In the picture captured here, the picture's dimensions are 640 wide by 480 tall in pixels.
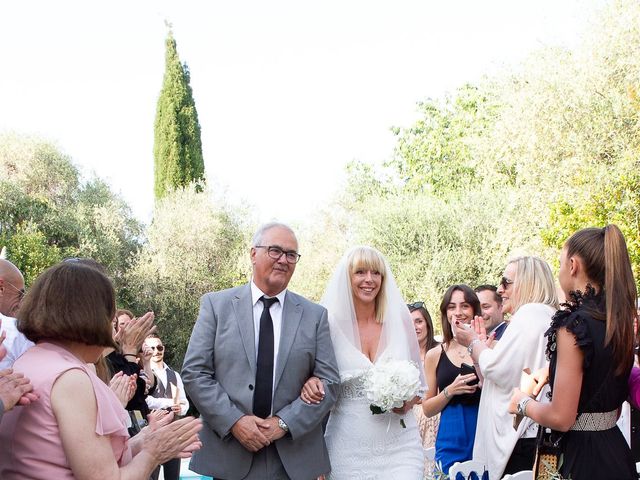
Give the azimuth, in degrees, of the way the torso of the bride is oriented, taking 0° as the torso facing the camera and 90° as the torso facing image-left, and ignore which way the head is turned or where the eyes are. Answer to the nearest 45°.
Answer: approximately 0°

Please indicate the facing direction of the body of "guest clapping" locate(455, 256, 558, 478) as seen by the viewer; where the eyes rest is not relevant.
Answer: to the viewer's left

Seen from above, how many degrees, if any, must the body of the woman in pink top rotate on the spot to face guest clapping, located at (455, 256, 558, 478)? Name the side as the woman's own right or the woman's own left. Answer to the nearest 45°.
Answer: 0° — they already face them

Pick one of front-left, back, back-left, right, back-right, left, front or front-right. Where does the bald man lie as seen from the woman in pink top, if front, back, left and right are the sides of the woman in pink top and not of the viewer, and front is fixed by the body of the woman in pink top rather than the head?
front-left

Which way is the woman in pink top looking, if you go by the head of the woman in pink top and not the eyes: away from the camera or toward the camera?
away from the camera

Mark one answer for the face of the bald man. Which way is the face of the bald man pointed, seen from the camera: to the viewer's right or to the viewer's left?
to the viewer's right

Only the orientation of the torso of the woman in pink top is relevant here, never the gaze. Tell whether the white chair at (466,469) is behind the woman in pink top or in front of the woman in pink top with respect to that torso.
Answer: in front
